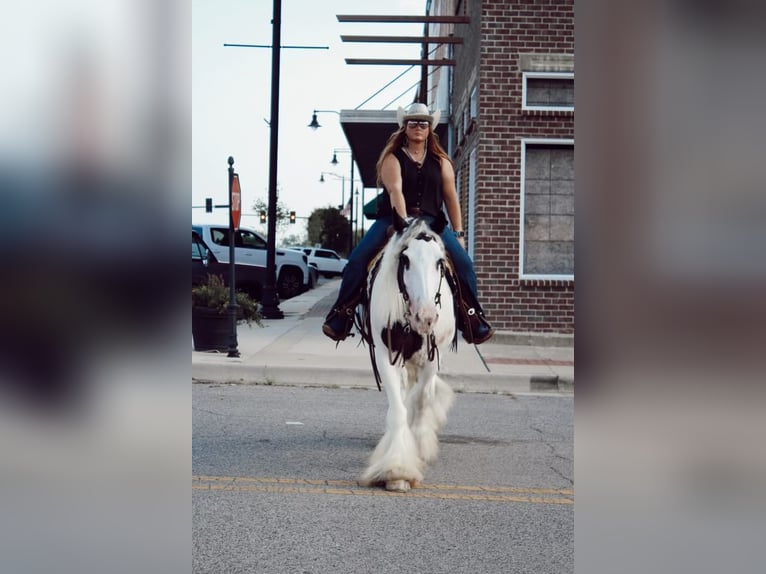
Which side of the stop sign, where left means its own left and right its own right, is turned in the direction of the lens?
right

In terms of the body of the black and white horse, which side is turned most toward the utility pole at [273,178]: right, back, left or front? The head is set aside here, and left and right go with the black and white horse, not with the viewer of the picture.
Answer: back

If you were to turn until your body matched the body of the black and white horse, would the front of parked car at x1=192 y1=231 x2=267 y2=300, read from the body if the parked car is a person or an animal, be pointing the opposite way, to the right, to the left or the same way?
to the left

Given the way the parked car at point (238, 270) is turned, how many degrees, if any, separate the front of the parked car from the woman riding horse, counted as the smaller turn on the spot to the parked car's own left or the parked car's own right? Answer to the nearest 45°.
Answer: approximately 90° to the parked car's own right

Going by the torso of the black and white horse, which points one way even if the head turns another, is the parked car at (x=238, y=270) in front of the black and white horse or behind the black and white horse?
behind

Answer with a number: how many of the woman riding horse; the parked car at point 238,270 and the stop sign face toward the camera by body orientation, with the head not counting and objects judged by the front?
1

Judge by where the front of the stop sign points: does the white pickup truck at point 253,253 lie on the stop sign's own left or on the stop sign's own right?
on the stop sign's own left

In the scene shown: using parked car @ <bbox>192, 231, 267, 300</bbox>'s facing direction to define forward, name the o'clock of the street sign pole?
The street sign pole is roughly at 3 o'clock from the parked car.

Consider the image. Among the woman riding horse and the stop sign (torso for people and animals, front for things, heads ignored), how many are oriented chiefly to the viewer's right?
1
